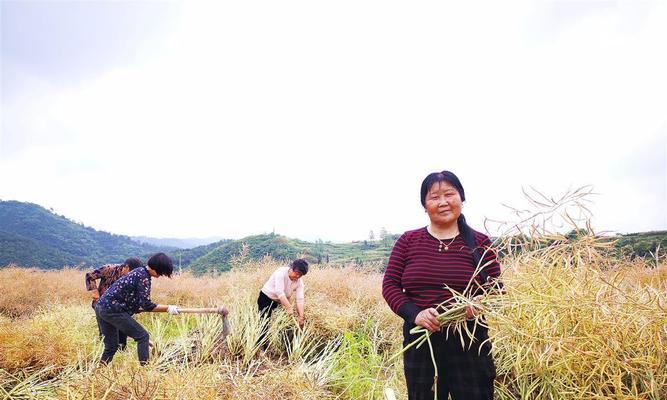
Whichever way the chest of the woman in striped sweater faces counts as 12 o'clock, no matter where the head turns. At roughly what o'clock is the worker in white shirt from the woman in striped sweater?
The worker in white shirt is roughly at 5 o'clock from the woman in striped sweater.

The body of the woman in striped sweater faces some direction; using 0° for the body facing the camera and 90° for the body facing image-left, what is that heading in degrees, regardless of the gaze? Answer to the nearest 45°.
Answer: approximately 0°
